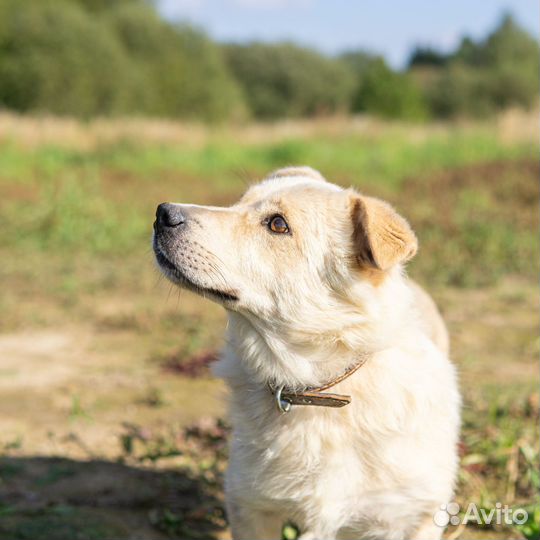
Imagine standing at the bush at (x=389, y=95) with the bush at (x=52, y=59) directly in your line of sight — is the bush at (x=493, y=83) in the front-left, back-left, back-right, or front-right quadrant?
back-right

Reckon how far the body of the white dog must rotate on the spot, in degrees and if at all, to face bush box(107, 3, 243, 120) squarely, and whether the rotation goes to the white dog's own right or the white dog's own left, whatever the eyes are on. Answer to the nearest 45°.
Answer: approximately 135° to the white dog's own right

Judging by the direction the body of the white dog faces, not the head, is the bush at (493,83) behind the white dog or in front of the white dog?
behind

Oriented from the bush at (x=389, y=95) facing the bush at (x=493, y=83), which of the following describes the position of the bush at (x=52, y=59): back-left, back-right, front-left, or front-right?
back-left

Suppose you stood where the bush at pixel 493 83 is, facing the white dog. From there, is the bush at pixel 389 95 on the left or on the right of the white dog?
right

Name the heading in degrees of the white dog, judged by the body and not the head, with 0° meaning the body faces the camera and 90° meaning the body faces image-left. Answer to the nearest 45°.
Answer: approximately 45°

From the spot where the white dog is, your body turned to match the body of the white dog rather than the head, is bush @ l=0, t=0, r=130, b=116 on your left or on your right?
on your right

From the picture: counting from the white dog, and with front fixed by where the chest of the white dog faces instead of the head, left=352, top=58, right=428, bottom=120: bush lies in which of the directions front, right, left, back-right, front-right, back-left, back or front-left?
back-right
